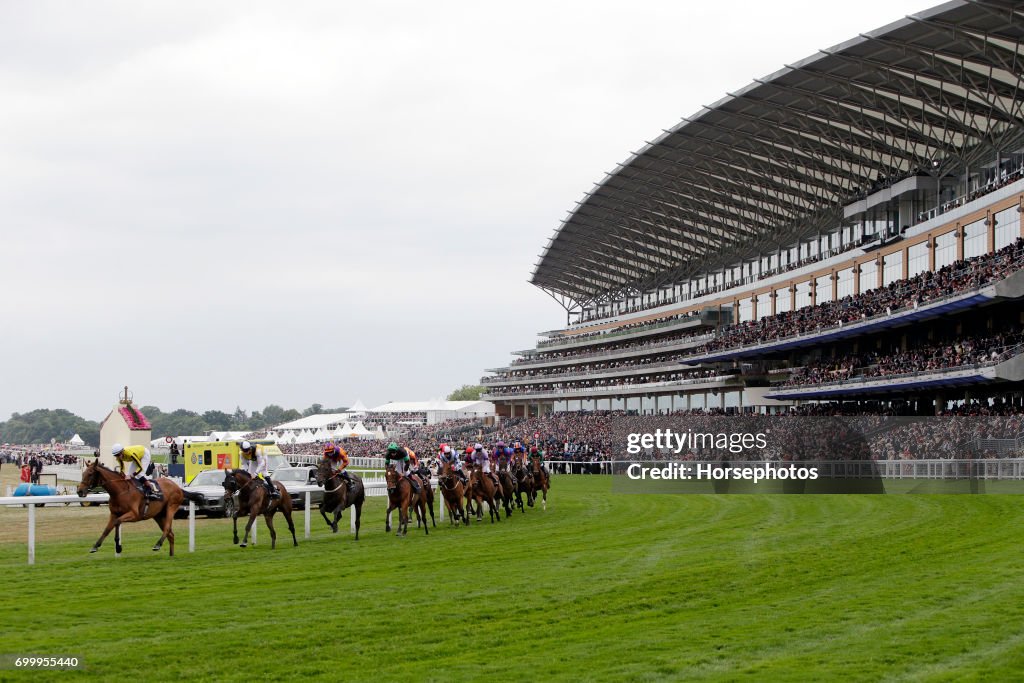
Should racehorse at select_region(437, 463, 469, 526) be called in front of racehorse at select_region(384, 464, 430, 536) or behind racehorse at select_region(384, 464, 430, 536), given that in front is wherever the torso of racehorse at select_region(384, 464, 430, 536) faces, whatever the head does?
behind

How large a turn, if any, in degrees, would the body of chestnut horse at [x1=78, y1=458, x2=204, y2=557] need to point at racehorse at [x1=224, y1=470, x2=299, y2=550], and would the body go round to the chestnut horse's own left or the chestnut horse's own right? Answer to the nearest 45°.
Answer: approximately 135° to the chestnut horse's own right

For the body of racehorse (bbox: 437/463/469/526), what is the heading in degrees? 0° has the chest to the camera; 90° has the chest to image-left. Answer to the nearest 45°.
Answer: approximately 45°

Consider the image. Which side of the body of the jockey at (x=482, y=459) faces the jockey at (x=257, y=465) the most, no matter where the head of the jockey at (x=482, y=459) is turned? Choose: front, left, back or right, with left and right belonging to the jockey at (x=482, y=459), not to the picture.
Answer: front

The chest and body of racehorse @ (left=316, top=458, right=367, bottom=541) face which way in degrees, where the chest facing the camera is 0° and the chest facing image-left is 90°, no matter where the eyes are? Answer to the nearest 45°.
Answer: approximately 45°

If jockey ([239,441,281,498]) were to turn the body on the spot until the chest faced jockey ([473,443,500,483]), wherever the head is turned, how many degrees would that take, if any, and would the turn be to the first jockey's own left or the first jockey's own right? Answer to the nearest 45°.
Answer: approximately 180°

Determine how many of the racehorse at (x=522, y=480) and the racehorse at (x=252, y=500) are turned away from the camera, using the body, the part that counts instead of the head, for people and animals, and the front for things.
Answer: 0

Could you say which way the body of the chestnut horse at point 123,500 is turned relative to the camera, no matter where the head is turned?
to the viewer's left

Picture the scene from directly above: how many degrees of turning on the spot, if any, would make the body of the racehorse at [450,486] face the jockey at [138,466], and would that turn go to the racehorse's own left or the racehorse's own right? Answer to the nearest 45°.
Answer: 0° — it already faces them

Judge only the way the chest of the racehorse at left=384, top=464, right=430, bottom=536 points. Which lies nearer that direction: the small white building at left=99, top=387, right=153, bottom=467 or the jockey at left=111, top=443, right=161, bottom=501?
the jockey
